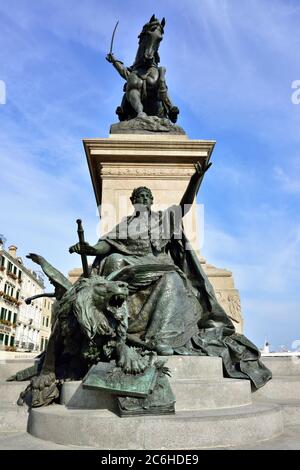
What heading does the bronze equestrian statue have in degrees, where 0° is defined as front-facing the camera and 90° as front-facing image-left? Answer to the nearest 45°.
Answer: approximately 0°
